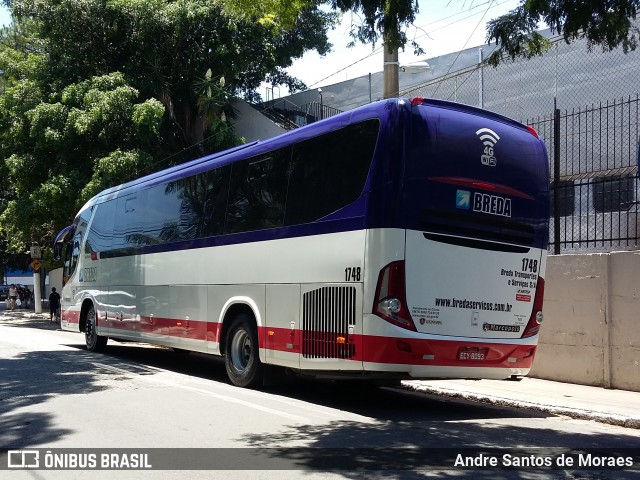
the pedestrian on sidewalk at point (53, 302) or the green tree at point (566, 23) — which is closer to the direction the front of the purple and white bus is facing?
the pedestrian on sidewalk

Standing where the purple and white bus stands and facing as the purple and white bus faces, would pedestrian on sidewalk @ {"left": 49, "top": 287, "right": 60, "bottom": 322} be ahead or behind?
ahead

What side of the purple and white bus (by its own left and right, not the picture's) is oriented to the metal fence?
right

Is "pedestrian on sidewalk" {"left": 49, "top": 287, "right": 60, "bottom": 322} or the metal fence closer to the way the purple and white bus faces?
the pedestrian on sidewalk

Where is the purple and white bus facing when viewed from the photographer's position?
facing away from the viewer and to the left of the viewer
